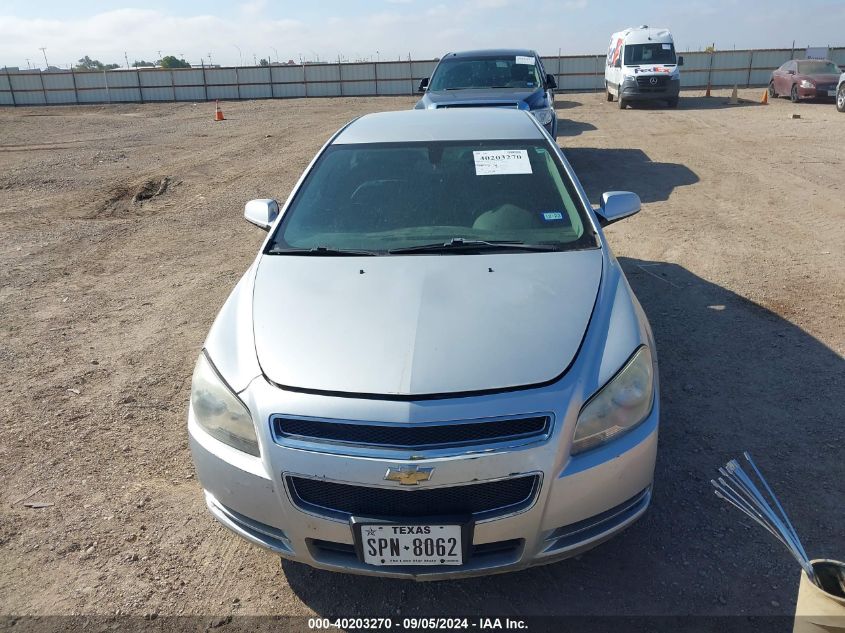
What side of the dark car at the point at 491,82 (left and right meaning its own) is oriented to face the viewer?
front

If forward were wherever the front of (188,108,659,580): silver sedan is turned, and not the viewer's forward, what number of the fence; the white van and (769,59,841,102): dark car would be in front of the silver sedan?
0

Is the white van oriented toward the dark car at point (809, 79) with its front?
no

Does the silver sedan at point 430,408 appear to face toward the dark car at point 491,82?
no

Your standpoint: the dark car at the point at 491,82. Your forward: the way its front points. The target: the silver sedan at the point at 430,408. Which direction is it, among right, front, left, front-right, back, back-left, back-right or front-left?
front

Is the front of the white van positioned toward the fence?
no

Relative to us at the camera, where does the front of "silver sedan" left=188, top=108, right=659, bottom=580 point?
facing the viewer

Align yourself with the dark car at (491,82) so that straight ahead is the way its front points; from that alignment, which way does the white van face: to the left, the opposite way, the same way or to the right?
the same way

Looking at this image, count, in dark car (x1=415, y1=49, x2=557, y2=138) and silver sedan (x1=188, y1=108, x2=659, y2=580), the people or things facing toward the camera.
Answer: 2

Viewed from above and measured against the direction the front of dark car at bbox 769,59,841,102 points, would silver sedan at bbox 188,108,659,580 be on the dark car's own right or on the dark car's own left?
on the dark car's own right

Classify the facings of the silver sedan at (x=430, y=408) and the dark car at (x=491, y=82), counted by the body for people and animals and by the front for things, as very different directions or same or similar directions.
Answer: same or similar directions

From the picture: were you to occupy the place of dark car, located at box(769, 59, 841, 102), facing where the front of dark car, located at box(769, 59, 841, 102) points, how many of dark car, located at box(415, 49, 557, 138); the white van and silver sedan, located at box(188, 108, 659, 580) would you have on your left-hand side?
0

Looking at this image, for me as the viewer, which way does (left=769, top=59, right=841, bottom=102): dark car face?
facing the viewer and to the right of the viewer

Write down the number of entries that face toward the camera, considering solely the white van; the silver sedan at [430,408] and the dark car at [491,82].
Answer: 3

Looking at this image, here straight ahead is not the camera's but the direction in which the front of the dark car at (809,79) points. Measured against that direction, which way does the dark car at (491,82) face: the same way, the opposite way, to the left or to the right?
the same way
